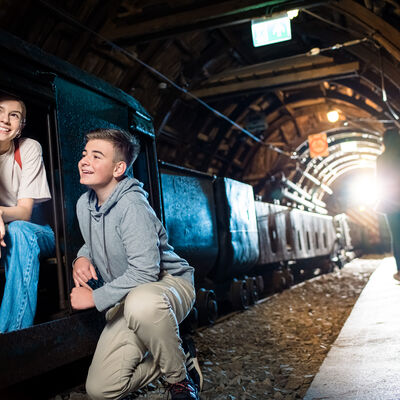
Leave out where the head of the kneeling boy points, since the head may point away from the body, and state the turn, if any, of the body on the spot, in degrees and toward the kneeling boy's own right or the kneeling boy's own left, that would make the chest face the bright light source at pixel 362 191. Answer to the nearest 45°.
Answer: approximately 180°

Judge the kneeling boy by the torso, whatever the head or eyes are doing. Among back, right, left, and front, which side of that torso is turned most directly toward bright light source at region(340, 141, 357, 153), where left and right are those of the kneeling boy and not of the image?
back

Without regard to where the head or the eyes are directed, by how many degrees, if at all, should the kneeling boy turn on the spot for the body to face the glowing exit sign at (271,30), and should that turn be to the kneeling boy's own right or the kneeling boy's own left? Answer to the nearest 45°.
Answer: approximately 180°

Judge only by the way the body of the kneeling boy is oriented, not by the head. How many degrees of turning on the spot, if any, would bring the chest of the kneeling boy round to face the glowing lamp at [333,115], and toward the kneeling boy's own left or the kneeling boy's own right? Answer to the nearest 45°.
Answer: approximately 180°

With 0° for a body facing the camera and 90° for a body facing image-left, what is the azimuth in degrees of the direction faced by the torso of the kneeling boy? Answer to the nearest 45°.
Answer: approximately 45°
